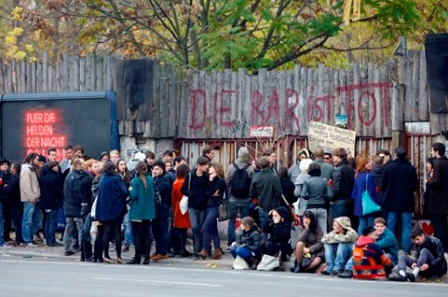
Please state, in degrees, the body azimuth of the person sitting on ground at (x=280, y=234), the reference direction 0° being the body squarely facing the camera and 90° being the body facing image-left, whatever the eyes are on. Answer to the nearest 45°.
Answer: approximately 45°

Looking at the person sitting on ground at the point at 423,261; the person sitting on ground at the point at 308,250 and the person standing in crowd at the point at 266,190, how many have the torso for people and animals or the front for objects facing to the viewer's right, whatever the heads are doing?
0

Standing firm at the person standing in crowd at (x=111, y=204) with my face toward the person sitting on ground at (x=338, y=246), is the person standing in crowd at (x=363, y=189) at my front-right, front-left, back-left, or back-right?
front-left

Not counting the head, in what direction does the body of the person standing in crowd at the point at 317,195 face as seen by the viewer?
away from the camera

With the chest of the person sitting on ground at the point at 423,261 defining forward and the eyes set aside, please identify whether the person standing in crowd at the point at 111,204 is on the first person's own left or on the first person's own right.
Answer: on the first person's own right

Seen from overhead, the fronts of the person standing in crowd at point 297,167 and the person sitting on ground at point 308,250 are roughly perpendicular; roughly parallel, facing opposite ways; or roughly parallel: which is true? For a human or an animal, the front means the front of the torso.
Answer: roughly parallel

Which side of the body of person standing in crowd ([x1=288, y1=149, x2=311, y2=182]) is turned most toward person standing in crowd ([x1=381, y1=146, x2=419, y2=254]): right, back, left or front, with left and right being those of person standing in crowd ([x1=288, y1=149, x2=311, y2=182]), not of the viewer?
left

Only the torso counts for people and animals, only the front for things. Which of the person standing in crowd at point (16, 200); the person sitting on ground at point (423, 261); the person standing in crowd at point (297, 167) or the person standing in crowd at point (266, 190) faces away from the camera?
the person standing in crowd at point (266, 190)

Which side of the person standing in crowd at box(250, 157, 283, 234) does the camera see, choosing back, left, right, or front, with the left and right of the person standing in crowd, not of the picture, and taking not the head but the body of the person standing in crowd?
back

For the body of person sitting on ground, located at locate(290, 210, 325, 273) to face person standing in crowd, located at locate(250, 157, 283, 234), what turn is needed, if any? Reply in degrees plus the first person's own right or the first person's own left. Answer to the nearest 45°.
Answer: approximately 90° to the first person's own right
